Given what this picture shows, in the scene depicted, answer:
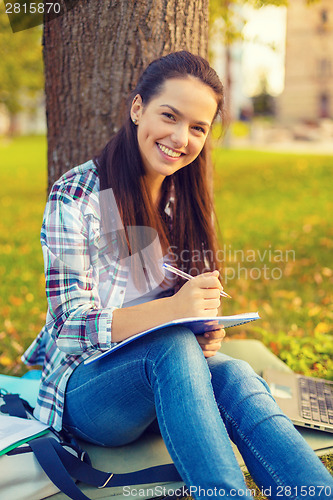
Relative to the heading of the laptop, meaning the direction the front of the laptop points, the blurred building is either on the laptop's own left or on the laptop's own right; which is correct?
on the laptop's own right

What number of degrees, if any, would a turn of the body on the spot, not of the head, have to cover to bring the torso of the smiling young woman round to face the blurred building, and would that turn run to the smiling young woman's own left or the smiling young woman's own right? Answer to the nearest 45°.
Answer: approximately 135° to the smiling young woman's own left

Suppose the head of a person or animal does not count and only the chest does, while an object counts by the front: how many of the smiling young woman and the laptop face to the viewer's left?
1

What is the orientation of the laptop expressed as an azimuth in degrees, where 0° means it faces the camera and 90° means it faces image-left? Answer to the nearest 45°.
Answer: approximately 90°

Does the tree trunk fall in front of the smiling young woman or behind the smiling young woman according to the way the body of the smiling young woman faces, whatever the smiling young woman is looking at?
behind

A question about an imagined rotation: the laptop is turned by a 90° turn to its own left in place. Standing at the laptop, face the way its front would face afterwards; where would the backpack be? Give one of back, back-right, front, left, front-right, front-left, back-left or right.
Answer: front-right

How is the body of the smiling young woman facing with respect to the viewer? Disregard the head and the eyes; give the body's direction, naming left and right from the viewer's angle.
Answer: facing the viewer and to the right of the viewer
